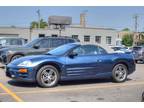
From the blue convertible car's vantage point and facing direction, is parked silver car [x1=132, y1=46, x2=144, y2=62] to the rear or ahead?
to the rear

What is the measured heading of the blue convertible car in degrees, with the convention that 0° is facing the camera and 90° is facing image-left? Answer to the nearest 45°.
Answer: approximately 45°
